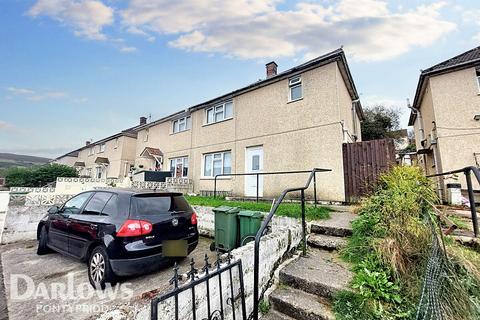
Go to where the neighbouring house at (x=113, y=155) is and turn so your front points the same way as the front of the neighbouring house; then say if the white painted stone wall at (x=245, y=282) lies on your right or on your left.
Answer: on your left

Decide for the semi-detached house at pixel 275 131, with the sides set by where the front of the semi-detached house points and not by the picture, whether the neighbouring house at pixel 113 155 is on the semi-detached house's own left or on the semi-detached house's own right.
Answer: on the semi-detached house's own right

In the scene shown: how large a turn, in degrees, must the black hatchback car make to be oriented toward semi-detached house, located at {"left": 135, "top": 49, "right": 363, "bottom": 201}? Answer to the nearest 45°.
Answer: approximately 90° to its right

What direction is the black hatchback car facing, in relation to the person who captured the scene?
facing away from the viewer and to the left of the viewer

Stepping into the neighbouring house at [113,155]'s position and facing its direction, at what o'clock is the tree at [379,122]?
The tree is roughly at 9 o'clock from the neighbouring house.
